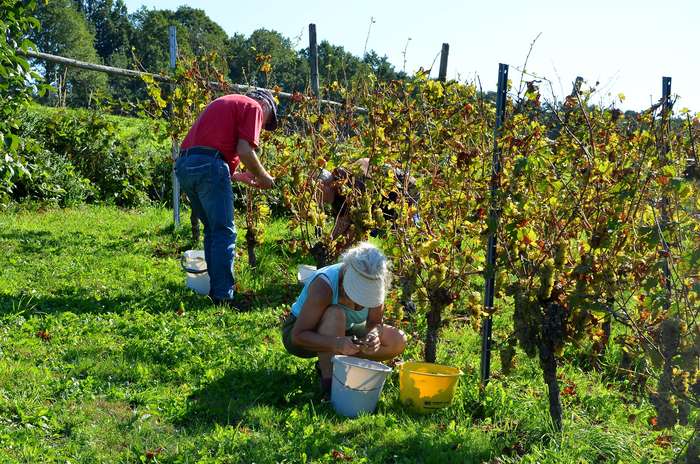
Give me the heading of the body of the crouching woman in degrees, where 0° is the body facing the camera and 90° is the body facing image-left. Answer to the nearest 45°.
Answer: approximately 315°

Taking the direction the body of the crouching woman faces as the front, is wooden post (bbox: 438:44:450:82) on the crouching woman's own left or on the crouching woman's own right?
on the crouching woman's own left

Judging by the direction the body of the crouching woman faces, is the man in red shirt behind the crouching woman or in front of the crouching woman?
behind

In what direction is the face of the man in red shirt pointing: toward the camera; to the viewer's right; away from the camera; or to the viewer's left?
to the viewer's right

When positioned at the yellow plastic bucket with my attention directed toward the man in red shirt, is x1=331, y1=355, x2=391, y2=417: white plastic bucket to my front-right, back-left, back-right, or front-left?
front-left

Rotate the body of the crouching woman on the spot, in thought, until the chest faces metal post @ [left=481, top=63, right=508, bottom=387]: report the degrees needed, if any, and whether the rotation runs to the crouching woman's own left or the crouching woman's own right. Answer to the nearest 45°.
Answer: approximately 45° to the crouching woman's own left
